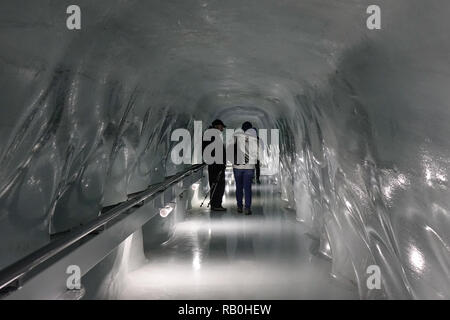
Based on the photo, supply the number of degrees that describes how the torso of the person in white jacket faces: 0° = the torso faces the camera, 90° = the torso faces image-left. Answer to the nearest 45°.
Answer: approximately 180°

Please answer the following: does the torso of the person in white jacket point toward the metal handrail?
no

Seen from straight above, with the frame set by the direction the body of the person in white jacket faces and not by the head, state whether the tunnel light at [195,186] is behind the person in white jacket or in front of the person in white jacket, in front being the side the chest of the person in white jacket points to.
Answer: in front

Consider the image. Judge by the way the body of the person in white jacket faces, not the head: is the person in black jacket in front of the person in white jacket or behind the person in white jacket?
in front
